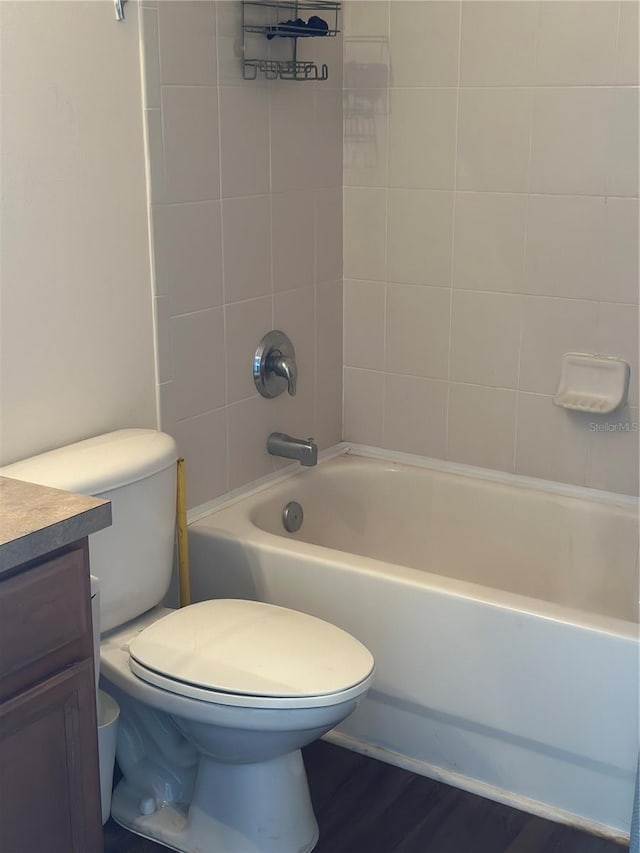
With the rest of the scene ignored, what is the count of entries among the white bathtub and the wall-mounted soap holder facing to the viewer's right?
0

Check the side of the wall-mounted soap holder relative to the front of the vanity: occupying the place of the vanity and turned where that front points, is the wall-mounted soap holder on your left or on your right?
on your left

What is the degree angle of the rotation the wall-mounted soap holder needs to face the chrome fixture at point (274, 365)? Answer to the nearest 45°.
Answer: approximately 45° to its right

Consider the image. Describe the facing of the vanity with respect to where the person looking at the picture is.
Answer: facing the viewer and to the right of the viewer

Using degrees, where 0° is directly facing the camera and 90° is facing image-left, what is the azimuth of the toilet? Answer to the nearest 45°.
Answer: approximately 315°

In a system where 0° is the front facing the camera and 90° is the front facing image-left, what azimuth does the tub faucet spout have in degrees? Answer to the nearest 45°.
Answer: approximately 315°

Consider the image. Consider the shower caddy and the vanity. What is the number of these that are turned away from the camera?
0

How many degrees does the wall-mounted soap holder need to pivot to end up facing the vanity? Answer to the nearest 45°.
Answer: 0° — it already faces it
